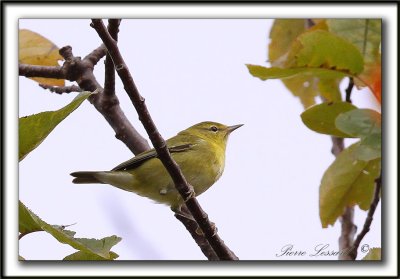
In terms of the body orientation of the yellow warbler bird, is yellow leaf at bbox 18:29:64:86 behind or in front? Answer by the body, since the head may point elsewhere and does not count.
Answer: behind

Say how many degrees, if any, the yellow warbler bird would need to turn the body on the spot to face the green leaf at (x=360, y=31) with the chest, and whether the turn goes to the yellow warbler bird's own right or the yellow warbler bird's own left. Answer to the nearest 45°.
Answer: approximately 45° to the yellow warbler bird's own right

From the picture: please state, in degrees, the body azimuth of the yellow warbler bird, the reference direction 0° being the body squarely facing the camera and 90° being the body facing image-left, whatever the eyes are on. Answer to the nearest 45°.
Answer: approximately 270°

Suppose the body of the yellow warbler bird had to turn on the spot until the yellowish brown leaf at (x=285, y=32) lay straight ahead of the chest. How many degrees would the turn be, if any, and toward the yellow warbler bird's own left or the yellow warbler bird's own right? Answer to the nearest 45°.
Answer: approximately 45° to the yellow warbler bird's own right
